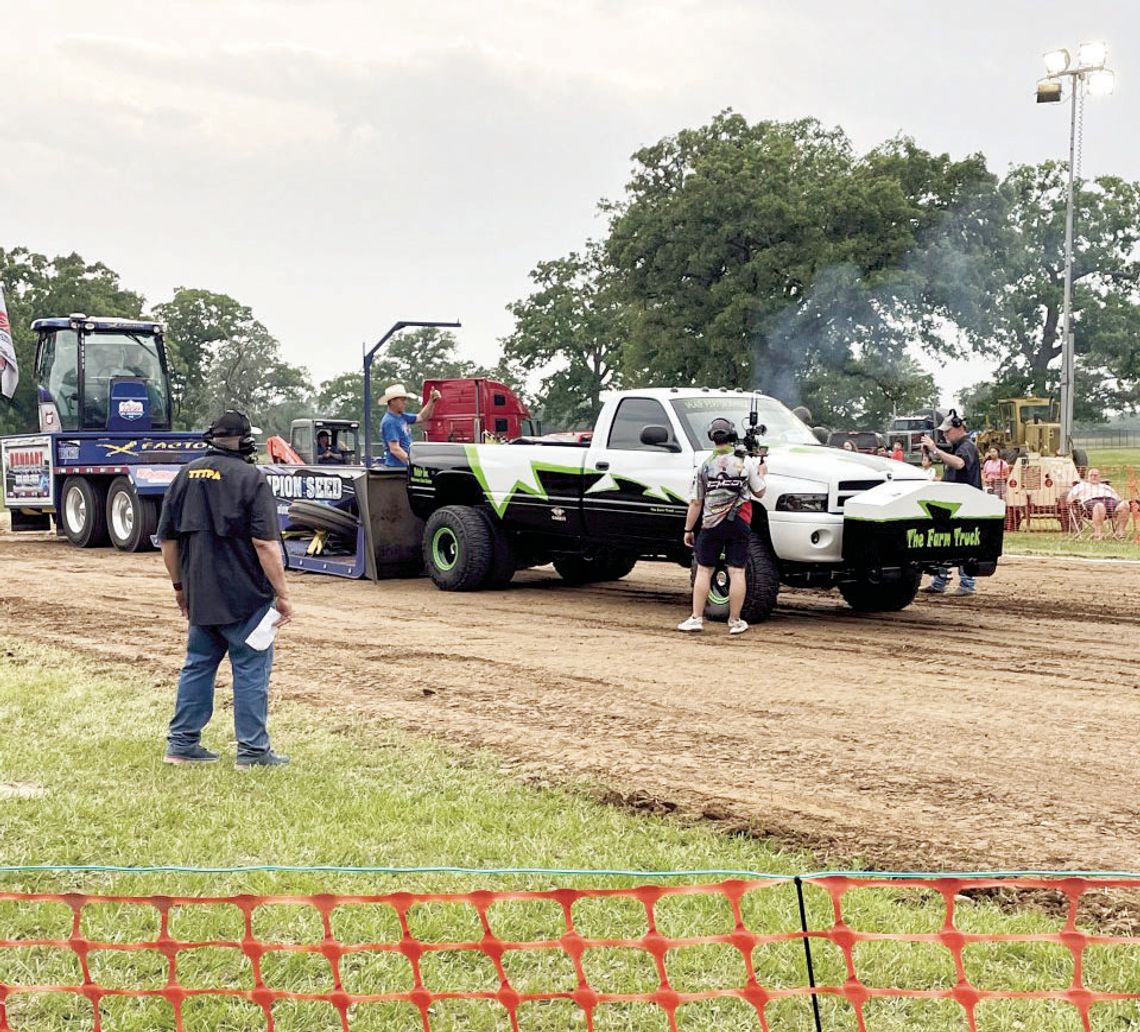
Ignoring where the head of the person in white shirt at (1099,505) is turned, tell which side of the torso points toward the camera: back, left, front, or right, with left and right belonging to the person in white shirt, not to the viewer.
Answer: front

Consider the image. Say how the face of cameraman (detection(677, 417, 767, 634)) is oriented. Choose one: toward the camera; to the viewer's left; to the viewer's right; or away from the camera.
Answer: away from the camera

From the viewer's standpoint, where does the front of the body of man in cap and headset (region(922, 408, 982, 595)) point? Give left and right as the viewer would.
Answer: facing to the left of the viewer

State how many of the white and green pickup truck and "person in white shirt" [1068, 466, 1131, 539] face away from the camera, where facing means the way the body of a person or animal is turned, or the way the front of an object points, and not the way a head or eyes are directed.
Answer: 0

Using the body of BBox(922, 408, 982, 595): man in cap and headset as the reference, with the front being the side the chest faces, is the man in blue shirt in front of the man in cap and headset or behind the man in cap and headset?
in front

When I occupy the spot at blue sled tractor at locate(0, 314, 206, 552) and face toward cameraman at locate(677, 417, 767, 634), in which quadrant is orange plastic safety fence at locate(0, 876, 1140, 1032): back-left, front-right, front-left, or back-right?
front-right

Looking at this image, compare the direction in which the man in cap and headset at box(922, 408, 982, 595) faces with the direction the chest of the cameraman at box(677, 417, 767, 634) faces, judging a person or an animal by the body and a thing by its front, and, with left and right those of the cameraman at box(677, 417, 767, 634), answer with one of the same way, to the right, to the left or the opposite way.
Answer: to the left

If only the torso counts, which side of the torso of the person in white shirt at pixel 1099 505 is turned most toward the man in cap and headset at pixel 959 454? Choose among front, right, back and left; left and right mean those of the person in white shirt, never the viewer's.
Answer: front

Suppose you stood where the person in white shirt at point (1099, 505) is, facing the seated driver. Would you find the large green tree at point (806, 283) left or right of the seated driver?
right

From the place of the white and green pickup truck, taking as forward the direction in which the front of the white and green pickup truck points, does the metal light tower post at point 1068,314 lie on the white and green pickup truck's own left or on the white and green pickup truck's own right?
on the white and green pickup truck's own left

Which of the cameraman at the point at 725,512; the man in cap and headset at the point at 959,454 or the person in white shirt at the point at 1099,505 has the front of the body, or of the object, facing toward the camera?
the person in white shirt

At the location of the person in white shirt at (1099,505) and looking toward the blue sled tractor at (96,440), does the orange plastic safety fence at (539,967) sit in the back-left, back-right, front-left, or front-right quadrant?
front-left

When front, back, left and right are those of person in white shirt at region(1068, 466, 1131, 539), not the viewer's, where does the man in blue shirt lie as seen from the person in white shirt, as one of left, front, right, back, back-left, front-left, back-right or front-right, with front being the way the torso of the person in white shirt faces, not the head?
front-right

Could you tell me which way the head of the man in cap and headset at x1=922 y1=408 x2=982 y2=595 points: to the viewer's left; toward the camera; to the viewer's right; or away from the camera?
to the viewer's left

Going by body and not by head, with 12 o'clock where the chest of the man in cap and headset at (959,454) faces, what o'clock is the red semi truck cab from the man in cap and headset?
The red semi truck cab is roughly at 2 o'clock from the man in cap and headset.

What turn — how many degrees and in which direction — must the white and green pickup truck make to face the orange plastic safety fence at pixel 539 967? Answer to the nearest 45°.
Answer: approximately 45° to its right

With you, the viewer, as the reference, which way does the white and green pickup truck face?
facing the viewer and to the right of the viewer

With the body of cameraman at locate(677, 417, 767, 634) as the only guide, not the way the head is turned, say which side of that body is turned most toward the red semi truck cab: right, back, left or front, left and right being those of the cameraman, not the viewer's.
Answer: front

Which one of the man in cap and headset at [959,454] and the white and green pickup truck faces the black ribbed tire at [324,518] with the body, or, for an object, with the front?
the man in cap and headset

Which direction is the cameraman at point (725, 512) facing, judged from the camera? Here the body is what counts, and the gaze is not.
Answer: away from the camera

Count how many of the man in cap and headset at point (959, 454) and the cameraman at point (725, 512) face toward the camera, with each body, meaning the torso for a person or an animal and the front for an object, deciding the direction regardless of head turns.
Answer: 0
